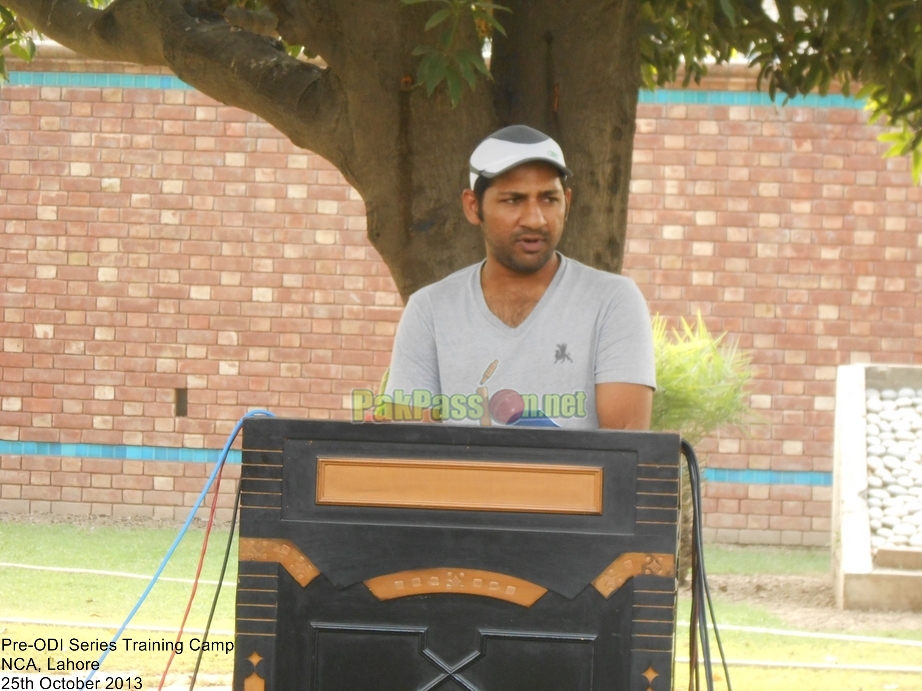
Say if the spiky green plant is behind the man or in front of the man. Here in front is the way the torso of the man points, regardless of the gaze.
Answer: behind

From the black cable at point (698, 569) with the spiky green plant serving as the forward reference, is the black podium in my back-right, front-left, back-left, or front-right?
back-left

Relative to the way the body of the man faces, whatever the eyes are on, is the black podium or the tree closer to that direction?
the black podium

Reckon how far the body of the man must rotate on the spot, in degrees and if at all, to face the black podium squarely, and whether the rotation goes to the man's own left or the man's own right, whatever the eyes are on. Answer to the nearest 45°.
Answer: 0° — they already face it

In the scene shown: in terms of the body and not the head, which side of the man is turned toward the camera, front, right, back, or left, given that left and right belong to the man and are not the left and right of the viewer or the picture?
front
